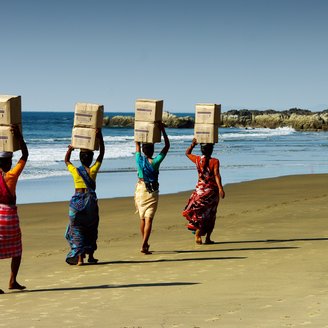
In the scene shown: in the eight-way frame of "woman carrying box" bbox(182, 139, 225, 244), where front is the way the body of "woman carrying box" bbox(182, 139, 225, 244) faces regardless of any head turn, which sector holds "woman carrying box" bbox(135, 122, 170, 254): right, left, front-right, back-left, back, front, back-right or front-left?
back-left

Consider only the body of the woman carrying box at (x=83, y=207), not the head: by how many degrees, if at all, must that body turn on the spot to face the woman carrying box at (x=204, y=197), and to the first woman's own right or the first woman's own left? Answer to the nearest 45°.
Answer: approximately 45° to the first woman's own right

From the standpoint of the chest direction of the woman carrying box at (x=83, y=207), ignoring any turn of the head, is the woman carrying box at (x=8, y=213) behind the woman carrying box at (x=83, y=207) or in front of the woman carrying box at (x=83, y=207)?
behind

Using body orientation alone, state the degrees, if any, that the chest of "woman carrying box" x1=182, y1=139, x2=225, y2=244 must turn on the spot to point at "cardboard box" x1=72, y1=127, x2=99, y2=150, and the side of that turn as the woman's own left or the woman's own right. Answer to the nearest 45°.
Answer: approximately 135° to the woman's own left

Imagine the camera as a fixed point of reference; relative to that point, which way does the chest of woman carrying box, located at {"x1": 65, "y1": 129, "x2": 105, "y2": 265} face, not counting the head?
away from the camera

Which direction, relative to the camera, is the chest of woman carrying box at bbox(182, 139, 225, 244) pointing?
away from the camera

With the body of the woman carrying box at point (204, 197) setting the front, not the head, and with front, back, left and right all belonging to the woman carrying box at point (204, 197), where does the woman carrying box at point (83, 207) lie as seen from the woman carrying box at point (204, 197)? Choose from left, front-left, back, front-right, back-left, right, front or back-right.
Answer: back-left

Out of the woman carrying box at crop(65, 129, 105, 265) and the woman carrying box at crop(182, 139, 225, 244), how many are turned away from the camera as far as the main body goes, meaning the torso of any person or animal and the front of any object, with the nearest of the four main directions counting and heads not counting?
2
